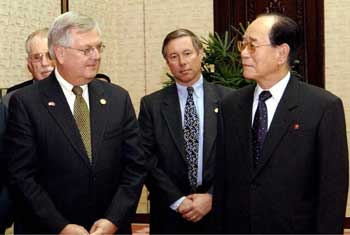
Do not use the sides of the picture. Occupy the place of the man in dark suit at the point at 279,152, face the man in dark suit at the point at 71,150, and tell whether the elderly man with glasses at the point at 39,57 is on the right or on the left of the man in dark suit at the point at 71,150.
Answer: right

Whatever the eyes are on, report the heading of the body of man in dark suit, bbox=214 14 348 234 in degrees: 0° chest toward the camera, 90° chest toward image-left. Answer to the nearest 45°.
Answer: approximately 45°

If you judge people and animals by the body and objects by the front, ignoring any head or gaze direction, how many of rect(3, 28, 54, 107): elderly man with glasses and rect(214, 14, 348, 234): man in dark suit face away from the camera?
0

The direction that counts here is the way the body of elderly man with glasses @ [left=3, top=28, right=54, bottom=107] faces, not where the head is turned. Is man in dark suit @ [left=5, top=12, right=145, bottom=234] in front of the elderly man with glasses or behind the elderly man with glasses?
in front

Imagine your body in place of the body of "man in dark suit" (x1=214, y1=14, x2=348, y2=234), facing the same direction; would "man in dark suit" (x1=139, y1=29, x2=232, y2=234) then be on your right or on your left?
on your right

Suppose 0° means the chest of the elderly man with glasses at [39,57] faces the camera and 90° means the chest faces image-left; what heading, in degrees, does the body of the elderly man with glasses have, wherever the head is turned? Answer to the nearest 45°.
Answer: approximately 315°

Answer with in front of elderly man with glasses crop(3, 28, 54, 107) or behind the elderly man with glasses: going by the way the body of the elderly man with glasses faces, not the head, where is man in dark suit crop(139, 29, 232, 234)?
in front

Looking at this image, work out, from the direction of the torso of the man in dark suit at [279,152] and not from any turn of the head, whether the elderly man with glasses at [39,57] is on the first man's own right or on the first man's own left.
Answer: on the first man's own right

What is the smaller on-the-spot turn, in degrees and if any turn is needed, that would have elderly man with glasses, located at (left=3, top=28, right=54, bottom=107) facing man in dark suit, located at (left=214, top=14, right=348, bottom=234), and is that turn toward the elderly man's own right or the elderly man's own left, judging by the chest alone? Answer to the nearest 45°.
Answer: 0° — they already face them

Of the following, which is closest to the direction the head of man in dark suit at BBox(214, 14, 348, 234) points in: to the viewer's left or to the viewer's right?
to the viewer's left
